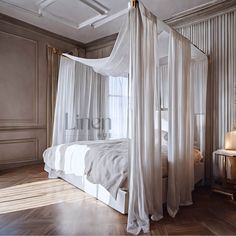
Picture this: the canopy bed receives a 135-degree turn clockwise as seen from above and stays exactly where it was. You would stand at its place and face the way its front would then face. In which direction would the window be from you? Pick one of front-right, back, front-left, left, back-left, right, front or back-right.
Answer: front

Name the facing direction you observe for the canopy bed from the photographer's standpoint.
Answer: facing the viewer and to the left of the viewer
